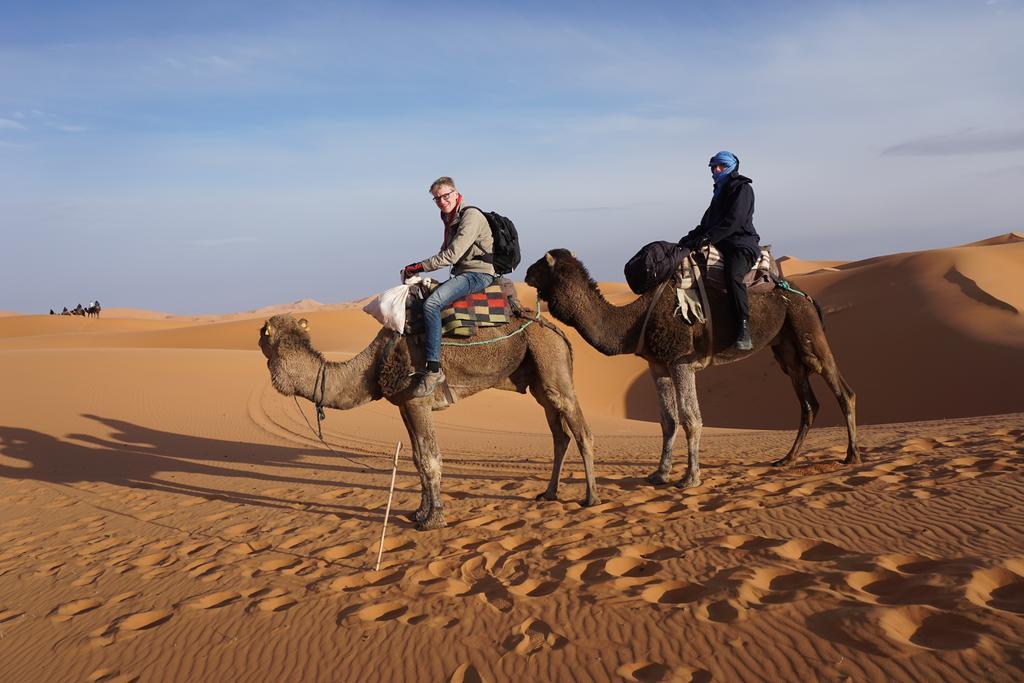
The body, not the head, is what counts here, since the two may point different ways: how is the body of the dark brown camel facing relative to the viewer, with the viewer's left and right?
facing to the left of the viewer

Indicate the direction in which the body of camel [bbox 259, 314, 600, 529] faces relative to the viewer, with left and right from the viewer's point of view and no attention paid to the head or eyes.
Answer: facing to the left of the viewer

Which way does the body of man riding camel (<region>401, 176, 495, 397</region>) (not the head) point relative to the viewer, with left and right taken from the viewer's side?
facing to the left of the viewer

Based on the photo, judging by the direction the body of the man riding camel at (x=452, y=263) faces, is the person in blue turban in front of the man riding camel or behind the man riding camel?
behind

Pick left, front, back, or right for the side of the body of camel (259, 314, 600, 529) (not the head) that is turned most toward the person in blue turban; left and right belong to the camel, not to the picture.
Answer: back

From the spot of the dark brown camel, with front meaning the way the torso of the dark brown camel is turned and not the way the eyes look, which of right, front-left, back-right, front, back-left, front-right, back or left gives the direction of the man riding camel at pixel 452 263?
front-left
